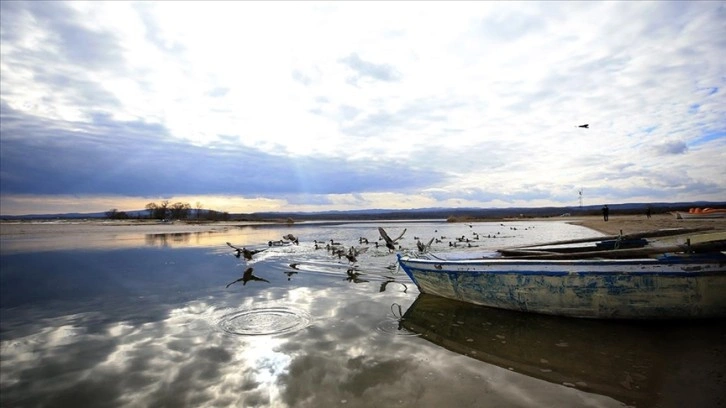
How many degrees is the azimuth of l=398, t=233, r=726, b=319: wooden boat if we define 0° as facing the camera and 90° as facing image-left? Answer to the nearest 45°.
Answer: approximately 90°
